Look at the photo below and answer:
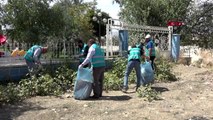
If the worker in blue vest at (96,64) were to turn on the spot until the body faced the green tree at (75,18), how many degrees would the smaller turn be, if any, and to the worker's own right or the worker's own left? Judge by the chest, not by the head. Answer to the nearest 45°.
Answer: approximately 90° to the worker's own right

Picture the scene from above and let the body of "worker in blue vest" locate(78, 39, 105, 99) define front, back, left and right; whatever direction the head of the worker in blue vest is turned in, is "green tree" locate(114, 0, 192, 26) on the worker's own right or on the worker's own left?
on the worker's own right

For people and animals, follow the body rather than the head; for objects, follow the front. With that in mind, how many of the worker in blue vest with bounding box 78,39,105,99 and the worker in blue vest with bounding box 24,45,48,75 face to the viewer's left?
1

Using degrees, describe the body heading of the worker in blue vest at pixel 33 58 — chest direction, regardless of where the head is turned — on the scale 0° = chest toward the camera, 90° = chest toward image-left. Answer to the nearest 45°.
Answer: approximately 270°

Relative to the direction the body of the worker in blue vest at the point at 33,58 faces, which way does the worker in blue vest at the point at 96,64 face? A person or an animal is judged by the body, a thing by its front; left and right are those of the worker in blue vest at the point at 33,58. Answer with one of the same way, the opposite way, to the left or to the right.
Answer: the opposite way

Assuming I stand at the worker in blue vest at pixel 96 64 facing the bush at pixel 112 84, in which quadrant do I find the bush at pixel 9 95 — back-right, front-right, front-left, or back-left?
back-left

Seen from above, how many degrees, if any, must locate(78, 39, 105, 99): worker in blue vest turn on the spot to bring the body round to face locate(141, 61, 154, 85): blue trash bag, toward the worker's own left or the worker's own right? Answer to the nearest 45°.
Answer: approximately 135° to the worker's own right

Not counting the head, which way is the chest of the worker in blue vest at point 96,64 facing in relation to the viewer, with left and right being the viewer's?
facing to the left of the viewer

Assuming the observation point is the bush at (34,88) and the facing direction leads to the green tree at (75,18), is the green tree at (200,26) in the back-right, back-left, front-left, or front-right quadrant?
front-right
